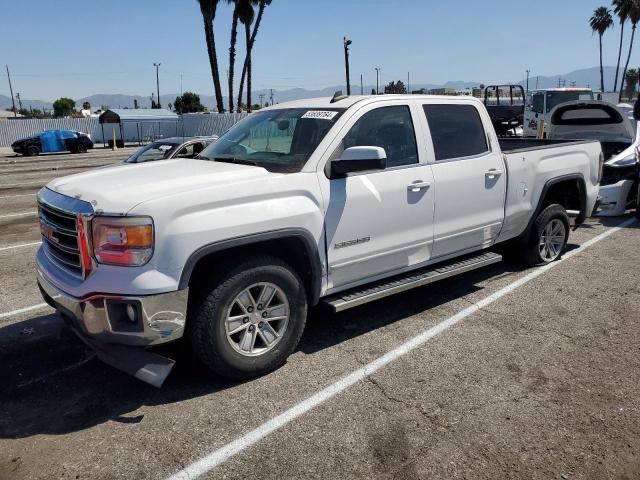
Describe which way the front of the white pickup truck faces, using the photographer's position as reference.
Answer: facing the viewer and to the left of the viewer

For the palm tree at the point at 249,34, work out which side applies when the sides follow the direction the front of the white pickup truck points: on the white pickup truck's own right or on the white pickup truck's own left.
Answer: on the white pickup truck's own right

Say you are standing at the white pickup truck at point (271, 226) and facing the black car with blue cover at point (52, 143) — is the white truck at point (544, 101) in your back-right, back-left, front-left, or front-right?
front-right

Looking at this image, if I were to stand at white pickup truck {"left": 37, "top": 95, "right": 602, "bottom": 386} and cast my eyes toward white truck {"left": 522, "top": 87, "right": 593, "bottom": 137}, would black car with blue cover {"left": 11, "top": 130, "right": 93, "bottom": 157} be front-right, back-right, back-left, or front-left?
front-left

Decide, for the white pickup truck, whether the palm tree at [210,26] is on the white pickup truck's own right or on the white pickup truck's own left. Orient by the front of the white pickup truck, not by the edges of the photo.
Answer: on the white pickup truck's own right

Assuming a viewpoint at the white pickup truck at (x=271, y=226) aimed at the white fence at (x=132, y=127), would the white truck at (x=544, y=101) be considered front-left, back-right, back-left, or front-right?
front-right

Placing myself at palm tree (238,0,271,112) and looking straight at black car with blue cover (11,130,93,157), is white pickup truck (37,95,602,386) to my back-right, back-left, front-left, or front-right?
front-left
